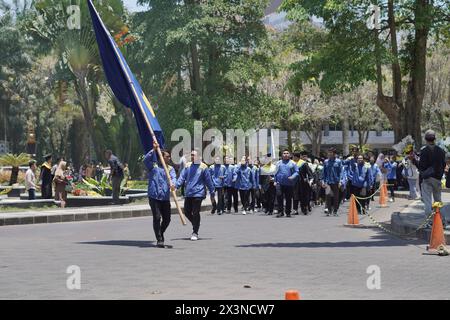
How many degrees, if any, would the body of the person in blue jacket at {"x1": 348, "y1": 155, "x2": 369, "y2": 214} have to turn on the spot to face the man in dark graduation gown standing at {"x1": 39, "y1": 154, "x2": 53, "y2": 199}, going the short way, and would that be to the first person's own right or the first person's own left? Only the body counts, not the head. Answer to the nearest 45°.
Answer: approximately 90° to the first person's own right

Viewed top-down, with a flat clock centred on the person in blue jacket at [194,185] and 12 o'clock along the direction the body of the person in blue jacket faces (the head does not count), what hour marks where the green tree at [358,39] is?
The green tree is roughly at 7 o'clock from the person in blue jacket.

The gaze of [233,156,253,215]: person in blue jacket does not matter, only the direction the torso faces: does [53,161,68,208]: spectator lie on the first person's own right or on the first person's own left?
on the first person's own right

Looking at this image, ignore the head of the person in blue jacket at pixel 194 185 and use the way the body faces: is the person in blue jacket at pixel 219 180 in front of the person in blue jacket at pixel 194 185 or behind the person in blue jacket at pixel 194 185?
behind

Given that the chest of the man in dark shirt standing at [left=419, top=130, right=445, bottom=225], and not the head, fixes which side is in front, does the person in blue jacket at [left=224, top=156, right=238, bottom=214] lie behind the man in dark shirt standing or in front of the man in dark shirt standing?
in front

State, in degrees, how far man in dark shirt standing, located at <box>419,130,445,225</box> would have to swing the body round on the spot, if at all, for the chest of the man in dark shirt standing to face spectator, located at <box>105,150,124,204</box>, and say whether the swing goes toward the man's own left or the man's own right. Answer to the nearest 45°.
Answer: approximately 45° to the man's own left

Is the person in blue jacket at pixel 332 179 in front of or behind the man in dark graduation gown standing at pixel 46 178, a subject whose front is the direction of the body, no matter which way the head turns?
in front
